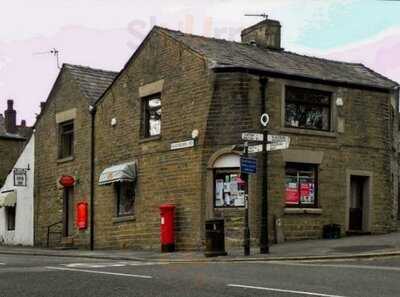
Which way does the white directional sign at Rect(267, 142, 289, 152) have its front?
toward the camera

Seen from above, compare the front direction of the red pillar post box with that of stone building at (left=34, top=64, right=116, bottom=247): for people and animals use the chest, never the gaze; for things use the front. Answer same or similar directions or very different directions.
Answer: same or similar directions

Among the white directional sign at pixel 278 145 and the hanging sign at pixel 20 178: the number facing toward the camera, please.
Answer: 2

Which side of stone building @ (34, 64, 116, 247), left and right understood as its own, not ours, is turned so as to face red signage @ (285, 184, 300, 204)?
left

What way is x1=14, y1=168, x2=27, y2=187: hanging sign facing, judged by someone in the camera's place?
facing the viewer

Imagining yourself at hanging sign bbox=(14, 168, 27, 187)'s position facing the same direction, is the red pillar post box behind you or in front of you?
in front

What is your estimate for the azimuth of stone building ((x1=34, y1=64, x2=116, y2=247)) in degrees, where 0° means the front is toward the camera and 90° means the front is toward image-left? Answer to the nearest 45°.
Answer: approximately 45°

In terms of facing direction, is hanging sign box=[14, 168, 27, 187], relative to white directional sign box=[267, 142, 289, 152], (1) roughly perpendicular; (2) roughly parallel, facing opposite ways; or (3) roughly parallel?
roughly parallel

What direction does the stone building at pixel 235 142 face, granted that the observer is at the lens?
facing the viewer and to the right of the viewer

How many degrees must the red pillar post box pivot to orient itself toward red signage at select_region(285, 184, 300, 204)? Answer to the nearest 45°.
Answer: approximately 135° to its left

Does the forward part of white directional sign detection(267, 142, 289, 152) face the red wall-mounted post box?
no
